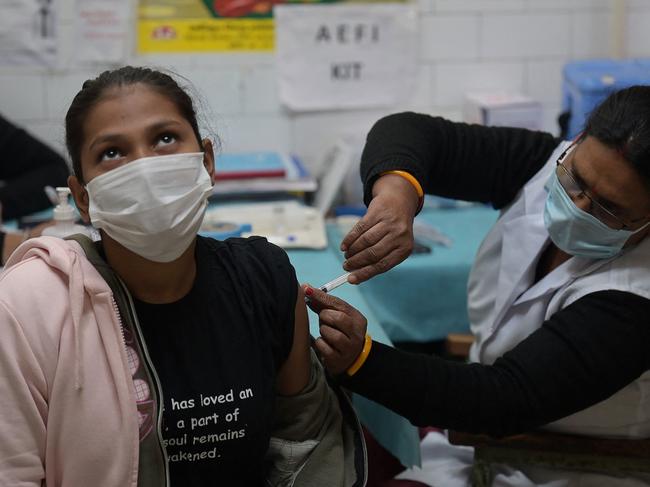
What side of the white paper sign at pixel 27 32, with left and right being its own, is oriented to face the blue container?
left

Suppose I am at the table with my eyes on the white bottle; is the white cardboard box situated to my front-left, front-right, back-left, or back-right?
back-right

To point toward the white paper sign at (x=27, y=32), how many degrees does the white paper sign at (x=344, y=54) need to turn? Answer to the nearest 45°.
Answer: approximately 90° to its right

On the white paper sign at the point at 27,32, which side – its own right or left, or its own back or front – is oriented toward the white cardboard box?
left

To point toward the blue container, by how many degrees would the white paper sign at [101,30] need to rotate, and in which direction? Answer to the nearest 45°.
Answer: approximately 90° to its left

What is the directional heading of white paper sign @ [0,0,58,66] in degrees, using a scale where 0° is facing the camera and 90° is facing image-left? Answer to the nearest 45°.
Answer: approximately 0°
